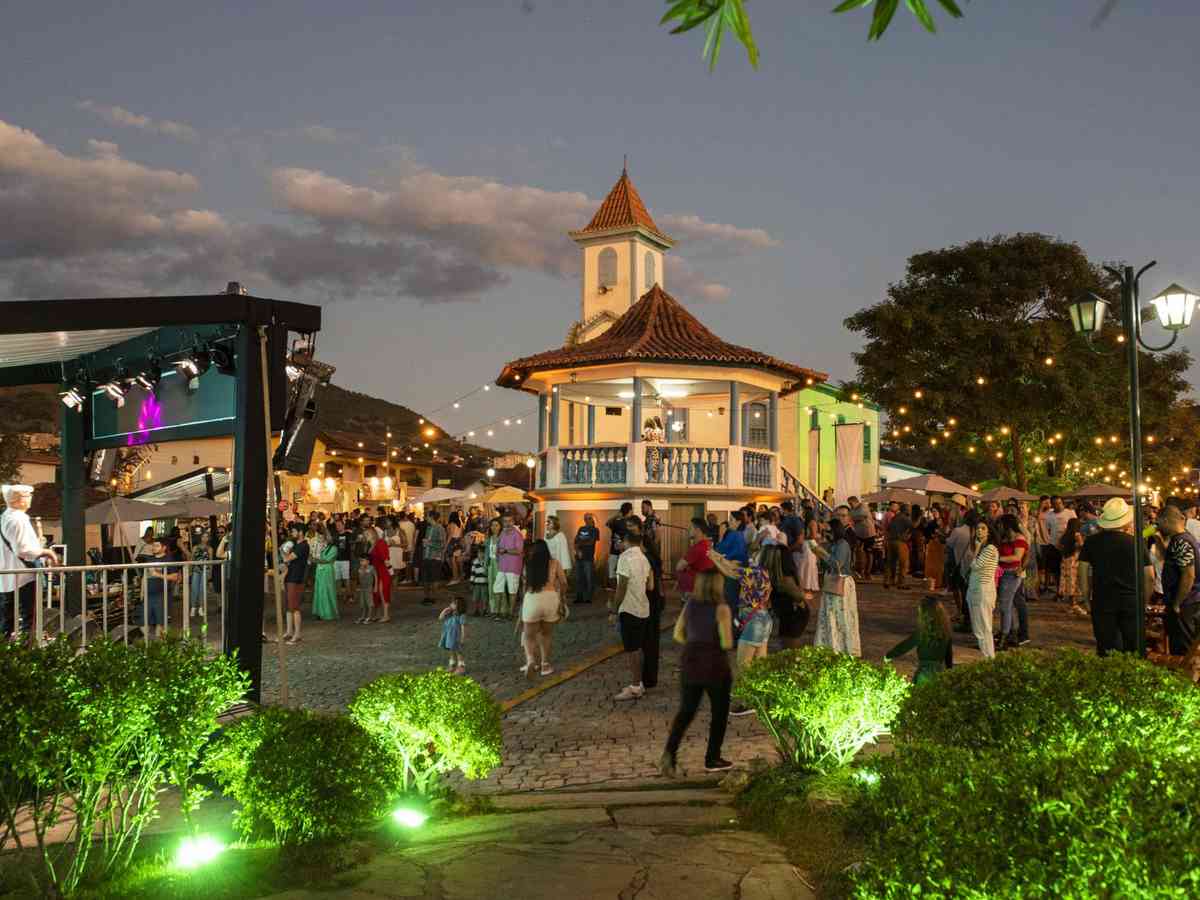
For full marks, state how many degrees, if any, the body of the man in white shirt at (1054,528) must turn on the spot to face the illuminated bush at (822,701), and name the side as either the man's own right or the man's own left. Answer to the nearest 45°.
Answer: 0° — they already face it

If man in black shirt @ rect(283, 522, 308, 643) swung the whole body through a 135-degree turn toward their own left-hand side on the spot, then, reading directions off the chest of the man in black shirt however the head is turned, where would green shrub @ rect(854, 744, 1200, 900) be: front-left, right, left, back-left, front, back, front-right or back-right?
front-right

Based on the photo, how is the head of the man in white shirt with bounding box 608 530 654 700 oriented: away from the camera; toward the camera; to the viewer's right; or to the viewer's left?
away from the camera

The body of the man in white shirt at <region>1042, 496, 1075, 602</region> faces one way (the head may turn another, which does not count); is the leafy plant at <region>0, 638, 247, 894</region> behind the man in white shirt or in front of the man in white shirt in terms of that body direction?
in front

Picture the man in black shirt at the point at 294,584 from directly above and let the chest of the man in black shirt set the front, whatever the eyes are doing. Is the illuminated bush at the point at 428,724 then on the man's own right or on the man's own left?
on the man's own left

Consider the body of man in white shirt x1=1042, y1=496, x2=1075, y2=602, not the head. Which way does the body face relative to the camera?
toward the camera

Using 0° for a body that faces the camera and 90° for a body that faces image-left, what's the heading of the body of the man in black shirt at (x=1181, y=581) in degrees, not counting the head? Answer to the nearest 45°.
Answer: approximately 90°
